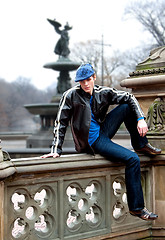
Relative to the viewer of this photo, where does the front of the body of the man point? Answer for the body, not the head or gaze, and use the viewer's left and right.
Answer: facing the viewer and to the right of the viewer

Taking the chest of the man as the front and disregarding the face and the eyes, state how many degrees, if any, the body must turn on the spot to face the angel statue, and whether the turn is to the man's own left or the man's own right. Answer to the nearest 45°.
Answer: approximately 135° to the man's own left
